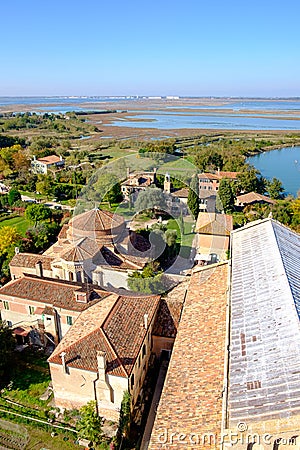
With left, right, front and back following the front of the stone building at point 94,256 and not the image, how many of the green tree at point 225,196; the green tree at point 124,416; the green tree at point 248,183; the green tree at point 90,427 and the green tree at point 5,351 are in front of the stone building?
2
